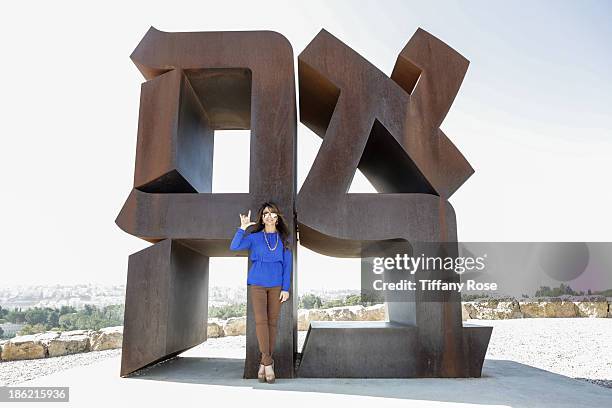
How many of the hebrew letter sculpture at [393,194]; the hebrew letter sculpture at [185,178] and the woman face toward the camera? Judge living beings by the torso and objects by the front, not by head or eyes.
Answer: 3

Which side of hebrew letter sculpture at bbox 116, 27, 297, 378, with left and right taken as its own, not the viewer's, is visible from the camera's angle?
front

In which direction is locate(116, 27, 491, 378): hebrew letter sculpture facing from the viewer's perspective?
toward the camera

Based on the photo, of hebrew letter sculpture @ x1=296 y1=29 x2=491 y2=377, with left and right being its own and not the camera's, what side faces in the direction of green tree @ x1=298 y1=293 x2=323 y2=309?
back

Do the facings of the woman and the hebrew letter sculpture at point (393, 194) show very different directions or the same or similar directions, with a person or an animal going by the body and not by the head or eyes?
same or similar directions

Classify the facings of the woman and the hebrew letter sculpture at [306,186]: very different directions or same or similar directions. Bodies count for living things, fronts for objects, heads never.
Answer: same or similar directions

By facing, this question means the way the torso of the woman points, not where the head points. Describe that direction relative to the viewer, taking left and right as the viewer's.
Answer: facing the viewer

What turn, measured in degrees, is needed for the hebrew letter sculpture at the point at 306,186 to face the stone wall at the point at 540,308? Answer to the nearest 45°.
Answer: approximately 135° to its left

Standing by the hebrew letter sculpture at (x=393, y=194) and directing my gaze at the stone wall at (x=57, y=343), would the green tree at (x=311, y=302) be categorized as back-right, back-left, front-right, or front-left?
front-right

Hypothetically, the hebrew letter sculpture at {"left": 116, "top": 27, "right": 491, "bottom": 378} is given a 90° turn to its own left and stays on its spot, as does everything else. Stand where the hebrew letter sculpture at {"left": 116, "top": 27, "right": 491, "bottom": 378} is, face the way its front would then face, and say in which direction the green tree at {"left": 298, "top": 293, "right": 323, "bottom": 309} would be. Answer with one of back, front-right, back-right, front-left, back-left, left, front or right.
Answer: left
